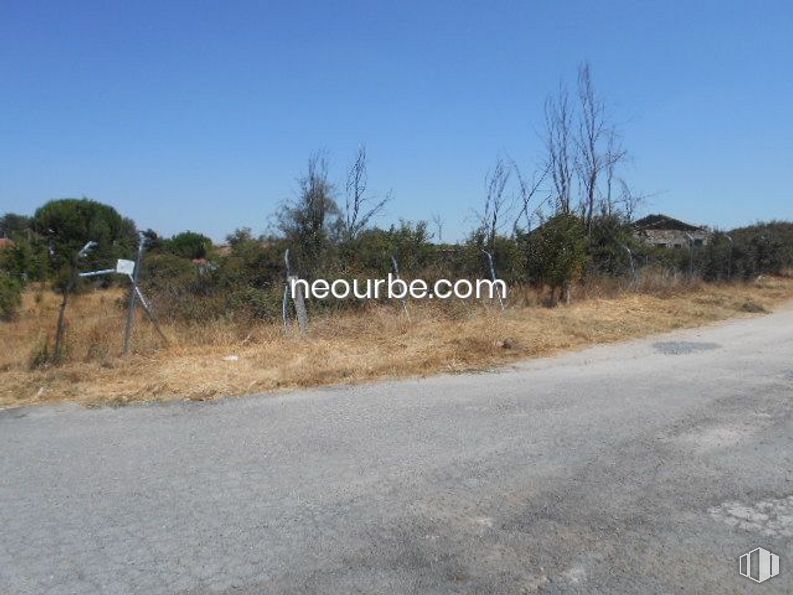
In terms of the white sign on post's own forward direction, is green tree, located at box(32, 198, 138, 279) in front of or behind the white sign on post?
behind

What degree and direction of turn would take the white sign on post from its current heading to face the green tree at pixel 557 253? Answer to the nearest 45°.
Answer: approximately 90° to its left

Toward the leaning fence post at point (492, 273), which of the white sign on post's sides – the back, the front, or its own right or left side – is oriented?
left

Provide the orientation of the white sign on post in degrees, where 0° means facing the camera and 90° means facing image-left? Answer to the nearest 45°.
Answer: approximately 0°

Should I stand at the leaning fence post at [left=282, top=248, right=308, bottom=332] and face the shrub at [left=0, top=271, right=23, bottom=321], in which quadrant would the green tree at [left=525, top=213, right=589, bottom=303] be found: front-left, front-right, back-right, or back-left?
back-right

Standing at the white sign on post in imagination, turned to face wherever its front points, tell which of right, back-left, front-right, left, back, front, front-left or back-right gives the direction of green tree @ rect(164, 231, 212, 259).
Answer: back

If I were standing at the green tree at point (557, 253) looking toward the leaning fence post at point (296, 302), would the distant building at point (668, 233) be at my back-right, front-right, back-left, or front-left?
back-right
